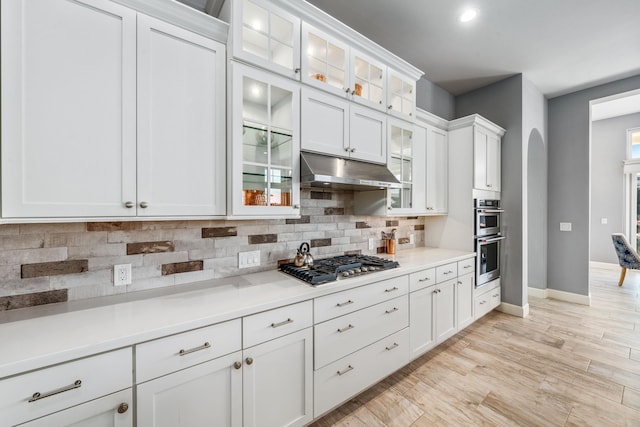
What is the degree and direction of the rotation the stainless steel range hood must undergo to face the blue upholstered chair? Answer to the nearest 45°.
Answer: approximately 90° to its left

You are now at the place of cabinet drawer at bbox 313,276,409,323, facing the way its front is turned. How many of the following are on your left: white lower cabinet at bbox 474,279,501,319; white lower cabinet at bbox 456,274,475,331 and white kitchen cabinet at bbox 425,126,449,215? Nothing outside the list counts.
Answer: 3

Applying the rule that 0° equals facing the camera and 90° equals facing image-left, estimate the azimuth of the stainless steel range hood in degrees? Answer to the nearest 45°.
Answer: approximately 315°

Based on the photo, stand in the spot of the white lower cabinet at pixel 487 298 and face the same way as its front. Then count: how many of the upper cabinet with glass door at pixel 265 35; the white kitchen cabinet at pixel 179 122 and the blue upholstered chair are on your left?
1

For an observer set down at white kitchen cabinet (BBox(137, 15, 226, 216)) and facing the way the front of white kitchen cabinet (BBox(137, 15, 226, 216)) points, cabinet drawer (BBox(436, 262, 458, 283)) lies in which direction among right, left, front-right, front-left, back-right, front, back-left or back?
front-left

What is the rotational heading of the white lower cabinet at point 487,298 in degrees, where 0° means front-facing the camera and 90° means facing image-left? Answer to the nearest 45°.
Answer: approximately 315°

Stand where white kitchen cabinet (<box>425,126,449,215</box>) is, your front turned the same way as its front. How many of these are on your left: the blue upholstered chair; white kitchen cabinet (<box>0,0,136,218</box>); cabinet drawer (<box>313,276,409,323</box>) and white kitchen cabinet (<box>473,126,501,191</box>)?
2

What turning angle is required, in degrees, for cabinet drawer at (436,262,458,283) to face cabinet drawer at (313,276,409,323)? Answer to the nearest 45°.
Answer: approximately 90° to its right

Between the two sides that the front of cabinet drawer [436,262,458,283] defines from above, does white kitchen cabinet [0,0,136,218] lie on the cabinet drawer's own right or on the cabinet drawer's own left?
on the cabinet drawer's own right

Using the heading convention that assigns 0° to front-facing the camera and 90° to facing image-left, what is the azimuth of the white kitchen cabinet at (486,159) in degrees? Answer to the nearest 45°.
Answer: approximately 315°

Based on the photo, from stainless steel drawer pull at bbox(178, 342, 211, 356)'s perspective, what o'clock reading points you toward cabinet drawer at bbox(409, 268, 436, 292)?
The cabinet drawer is roughly at 10 o'clock from the stainless steel drawer pull.
